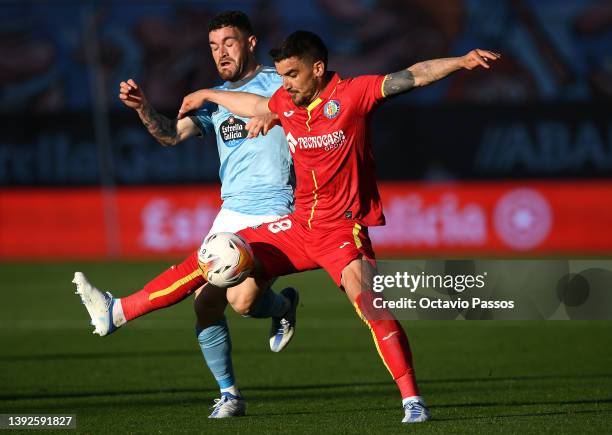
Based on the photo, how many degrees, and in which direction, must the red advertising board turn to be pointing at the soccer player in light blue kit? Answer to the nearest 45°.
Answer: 0° — it already faces them

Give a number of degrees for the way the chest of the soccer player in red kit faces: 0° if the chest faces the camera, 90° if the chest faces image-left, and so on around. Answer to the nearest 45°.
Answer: approximately 45°

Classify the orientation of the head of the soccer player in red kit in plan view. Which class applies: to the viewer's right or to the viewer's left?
to the viewer's left

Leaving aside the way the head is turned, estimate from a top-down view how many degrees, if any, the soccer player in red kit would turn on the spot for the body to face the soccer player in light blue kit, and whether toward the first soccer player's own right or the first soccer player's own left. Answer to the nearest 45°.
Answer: approximately 90° to the first soccer player's own right

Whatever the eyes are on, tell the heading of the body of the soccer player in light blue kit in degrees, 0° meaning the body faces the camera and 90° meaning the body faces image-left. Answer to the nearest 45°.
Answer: approximately 45°
